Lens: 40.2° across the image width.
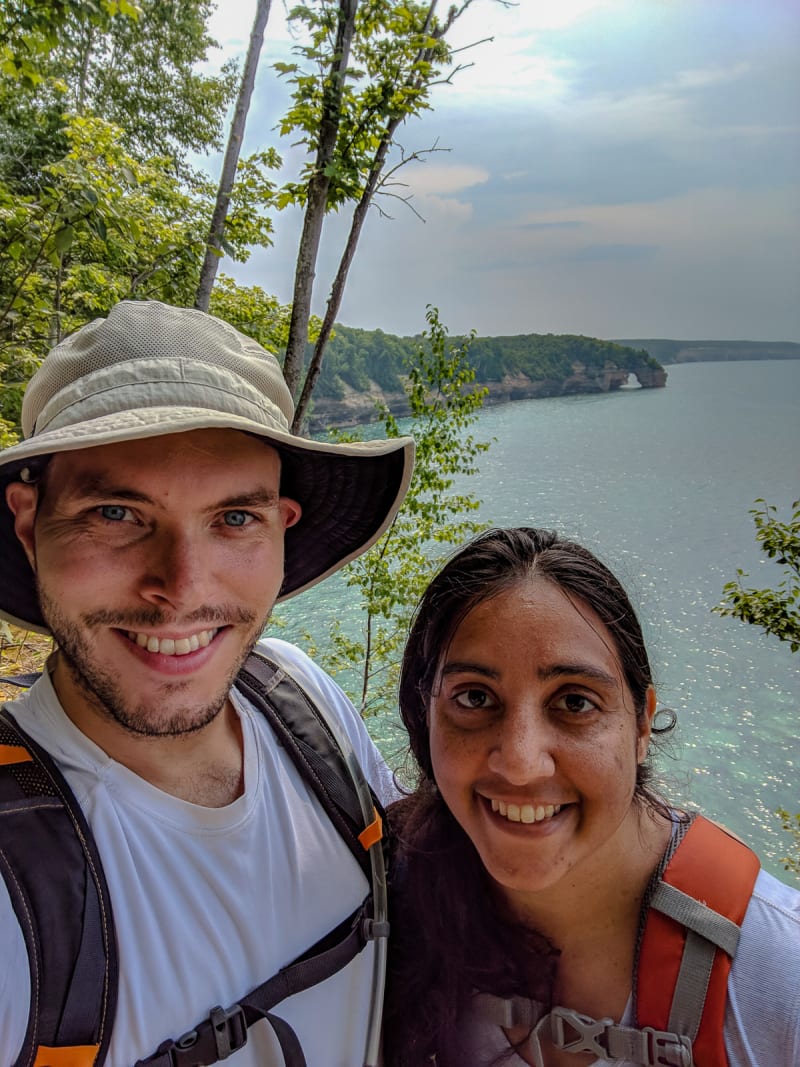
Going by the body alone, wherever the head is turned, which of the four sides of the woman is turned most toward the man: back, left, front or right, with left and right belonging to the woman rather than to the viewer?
right

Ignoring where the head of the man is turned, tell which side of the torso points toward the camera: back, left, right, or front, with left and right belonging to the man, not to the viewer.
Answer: front

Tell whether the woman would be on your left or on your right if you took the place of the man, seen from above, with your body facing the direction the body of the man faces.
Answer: on your left

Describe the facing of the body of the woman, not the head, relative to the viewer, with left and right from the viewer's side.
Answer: facing the viewer

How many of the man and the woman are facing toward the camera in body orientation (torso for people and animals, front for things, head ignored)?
2
